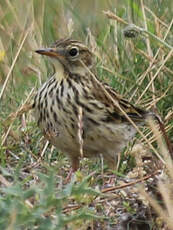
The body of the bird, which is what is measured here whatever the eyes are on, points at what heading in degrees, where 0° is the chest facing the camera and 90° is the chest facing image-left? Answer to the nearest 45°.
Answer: approximately 45°
